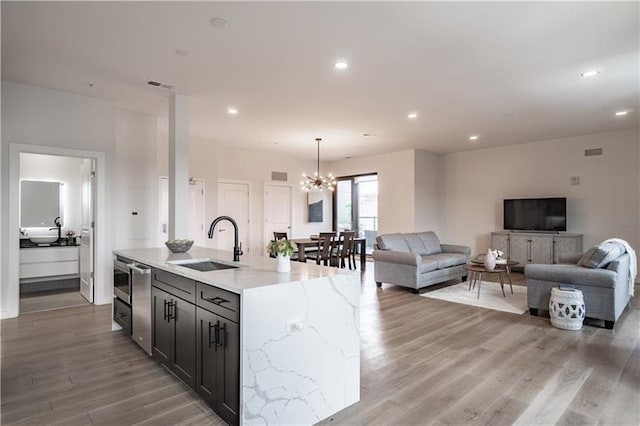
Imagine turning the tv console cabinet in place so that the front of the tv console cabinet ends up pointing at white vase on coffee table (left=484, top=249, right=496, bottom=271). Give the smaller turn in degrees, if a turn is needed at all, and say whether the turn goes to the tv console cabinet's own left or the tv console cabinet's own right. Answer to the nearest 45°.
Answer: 0° — it already faces it

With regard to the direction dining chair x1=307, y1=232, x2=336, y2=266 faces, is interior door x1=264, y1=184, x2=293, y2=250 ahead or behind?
ahead

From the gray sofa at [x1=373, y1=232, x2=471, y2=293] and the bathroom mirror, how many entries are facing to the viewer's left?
0

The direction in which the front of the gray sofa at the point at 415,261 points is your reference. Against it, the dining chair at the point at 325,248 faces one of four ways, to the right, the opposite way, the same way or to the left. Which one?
the opposite way

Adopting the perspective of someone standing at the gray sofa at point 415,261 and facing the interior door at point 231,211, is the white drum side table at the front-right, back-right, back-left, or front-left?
back-left

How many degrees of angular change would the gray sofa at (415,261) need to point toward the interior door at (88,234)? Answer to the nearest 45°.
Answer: approximately 90° to its right

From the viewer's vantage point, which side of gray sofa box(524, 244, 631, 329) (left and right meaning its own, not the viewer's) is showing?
left

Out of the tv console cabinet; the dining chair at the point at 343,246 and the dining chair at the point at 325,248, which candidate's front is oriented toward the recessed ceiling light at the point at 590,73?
the tv console cabinet

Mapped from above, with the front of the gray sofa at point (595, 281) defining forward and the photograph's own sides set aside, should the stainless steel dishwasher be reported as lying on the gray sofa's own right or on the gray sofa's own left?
on the gray sofa's own left

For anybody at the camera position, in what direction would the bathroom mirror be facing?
facing the viewer

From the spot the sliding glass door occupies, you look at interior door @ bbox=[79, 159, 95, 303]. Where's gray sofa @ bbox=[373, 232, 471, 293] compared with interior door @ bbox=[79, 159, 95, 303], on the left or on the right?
left

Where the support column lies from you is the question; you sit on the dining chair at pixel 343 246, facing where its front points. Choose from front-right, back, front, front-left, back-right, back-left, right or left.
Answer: left

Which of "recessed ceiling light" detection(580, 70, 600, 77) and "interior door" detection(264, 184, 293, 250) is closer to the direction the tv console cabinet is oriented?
the recessed ceiling light

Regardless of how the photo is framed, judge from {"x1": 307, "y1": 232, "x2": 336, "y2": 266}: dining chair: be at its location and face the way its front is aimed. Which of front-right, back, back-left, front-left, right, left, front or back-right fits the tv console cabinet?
back-right

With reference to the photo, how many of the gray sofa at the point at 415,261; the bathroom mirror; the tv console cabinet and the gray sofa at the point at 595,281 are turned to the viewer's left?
1

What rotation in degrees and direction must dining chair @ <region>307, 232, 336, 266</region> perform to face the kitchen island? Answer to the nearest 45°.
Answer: approximately 135° to its left

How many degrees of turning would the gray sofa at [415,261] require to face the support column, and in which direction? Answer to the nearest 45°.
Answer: approximately 90° to its right

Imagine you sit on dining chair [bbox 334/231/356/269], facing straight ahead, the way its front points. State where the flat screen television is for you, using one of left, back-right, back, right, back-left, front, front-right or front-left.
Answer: back-right
